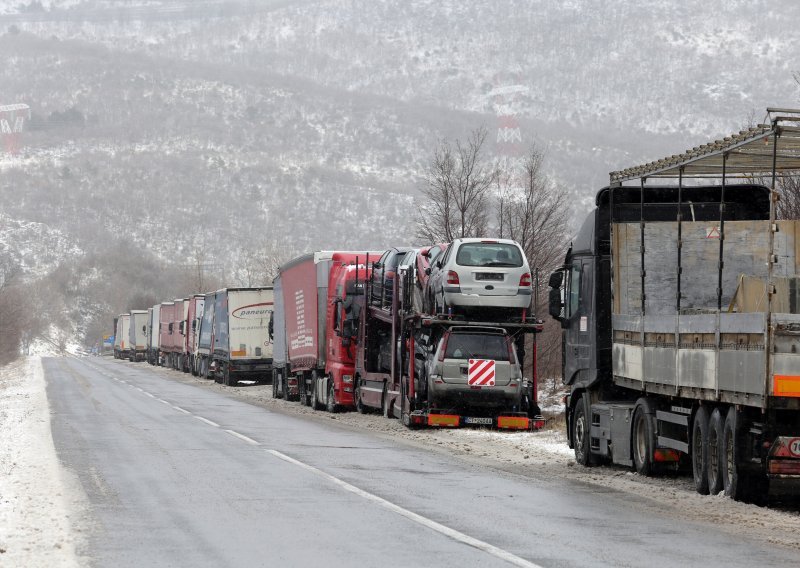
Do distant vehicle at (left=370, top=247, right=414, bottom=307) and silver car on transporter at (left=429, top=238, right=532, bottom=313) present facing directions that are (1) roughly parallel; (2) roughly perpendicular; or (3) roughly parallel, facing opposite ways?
roughly parallel

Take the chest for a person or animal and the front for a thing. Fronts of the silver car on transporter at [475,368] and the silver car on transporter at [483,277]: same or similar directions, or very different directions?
same or similar directions

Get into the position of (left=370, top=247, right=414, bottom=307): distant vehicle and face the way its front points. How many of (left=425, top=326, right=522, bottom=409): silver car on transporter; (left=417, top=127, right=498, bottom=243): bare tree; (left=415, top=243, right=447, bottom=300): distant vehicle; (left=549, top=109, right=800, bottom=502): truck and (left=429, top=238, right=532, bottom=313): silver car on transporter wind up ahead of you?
1

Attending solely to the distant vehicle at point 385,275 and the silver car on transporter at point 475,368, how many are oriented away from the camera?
2

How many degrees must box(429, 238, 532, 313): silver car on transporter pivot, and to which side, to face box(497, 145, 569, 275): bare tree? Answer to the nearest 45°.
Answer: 0° — it already faces it

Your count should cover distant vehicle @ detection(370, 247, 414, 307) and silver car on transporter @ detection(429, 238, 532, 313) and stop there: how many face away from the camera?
2

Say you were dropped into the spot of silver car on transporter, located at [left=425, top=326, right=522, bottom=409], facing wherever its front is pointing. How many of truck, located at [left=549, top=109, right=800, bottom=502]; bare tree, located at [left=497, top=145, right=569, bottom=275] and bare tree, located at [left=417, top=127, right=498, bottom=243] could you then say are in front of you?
2

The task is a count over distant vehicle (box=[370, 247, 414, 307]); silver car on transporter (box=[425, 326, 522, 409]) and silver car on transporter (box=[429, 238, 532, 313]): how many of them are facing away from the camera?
3

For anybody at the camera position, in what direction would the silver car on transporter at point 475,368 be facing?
facing away from the viewer

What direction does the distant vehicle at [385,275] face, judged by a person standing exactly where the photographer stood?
facing away from the viewer

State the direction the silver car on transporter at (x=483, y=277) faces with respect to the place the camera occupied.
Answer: facing away from the viewer

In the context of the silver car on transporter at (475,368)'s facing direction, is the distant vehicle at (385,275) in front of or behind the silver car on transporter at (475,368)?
in front
